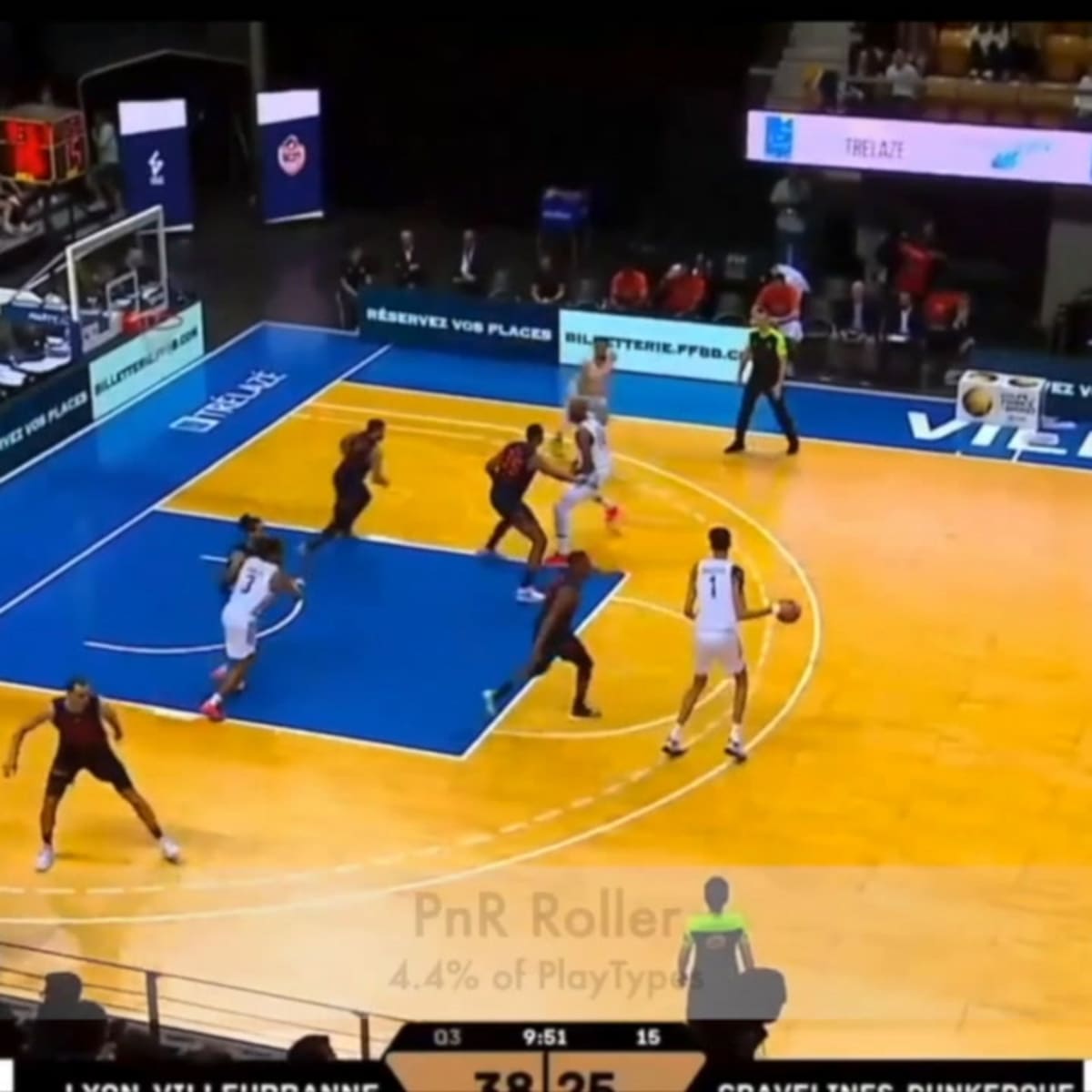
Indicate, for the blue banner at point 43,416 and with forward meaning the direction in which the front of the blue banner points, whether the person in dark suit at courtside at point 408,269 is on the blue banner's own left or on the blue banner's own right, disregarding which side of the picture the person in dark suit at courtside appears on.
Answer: on the blue banner's own left

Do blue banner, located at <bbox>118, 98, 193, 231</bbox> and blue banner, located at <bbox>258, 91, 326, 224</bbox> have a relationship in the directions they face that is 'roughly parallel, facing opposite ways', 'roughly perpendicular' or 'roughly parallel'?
roughly parallel

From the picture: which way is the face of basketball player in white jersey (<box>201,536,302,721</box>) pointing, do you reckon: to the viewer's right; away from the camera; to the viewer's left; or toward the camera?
away from the camera

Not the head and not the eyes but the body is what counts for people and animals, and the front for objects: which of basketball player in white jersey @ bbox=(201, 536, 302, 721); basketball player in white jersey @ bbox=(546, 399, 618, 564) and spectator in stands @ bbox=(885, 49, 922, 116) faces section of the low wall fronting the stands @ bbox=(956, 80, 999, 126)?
basketball player in white jersey @ bbox=(201, 536, 302, 721)

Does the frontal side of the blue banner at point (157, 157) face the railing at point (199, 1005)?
yes

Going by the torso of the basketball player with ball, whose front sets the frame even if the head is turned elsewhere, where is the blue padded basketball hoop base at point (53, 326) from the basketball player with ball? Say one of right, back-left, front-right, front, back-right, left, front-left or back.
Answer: front-left

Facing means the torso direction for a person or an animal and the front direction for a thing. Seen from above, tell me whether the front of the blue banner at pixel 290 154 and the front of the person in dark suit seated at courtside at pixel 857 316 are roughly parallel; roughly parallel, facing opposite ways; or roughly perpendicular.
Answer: roughly parallel

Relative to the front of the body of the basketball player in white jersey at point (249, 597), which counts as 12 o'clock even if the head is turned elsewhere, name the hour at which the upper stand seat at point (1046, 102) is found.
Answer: The upper stand seat is roughly at 12 o'clock from the basketball player in white jersey.

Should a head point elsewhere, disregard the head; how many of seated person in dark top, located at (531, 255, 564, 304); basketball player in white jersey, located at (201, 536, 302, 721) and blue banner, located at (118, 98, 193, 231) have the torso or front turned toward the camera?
2

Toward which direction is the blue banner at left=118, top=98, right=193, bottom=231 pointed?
toward the camera

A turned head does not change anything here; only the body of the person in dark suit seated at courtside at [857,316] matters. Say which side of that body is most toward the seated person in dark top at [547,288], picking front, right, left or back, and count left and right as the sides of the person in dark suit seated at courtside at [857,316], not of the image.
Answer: right

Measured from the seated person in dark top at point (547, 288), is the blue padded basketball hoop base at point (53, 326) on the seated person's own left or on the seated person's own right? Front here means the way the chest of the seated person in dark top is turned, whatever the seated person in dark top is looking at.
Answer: on the seated person's own right

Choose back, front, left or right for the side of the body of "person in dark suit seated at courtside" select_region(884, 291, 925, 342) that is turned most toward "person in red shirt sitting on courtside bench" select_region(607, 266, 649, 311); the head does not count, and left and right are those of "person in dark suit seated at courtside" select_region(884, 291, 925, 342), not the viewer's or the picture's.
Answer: right

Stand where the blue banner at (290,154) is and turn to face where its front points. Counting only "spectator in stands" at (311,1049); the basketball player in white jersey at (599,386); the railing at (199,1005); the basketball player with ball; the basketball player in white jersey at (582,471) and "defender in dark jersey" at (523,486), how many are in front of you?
6

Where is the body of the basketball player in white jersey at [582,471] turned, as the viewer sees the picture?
to the viewer's left

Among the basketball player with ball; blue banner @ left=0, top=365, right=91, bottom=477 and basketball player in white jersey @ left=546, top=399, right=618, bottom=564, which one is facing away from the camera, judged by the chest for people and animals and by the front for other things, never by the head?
the basketball player with ball

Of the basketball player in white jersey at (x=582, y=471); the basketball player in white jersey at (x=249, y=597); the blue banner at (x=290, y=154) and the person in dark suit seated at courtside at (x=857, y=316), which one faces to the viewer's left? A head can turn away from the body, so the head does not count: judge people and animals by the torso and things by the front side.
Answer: the basketball player in white jersey at (x=582, y=471)

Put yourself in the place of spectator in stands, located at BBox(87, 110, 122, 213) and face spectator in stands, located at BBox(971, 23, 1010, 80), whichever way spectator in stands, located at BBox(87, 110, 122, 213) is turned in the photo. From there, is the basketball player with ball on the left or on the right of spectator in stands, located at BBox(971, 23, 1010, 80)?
right

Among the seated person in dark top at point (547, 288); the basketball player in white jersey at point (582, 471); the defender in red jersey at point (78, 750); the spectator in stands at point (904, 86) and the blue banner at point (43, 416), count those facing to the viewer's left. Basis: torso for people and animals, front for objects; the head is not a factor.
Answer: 1
